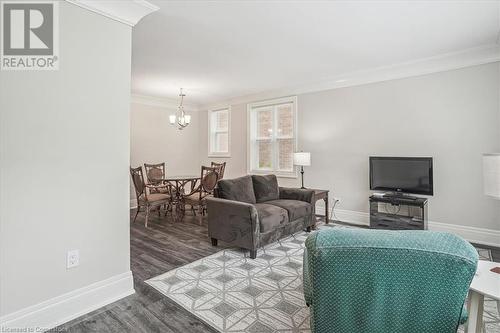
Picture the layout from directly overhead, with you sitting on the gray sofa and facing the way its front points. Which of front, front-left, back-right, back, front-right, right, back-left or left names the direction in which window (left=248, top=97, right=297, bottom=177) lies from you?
back-left

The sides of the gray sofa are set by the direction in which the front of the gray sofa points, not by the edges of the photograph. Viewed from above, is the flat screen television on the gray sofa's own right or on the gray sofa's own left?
on the gray sofa's own left

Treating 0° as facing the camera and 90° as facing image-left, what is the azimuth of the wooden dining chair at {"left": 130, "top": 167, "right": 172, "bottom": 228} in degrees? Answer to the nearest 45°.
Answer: approximately 225°

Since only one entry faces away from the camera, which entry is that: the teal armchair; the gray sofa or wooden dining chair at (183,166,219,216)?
the teal armchair

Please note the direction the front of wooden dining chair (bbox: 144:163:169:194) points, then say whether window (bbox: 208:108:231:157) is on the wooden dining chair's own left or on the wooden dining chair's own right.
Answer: on the wooden dining chair's own left

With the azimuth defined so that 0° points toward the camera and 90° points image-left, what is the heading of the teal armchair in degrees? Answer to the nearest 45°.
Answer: approximately 180°

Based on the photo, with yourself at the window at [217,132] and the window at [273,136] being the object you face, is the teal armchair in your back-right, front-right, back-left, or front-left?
front-right

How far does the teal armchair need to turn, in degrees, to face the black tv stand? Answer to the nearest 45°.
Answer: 0° — it already faces it

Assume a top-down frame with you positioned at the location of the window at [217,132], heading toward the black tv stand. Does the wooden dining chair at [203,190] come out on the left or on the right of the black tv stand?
right

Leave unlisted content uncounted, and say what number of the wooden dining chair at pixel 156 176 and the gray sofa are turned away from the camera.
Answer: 0

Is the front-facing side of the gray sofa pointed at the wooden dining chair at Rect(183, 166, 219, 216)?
no

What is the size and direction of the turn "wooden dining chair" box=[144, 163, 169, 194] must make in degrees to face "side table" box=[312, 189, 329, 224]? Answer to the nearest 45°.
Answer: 0° — it already faces it

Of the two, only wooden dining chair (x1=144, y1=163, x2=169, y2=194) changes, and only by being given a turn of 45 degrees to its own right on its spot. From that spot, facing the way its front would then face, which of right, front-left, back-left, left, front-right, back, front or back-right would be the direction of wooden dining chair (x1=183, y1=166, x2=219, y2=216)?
front-left

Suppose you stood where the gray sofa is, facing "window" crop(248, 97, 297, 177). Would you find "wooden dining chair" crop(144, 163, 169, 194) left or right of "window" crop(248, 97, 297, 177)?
left

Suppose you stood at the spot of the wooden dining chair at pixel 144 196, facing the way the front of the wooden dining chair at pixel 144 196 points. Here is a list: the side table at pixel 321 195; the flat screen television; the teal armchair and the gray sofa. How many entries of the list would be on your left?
0

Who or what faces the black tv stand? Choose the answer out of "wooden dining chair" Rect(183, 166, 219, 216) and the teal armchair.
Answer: the teal armchair

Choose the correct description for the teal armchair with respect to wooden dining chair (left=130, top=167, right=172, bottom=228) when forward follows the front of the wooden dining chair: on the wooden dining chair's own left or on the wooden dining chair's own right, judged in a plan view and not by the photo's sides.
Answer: on the wooden dining chair's own right
